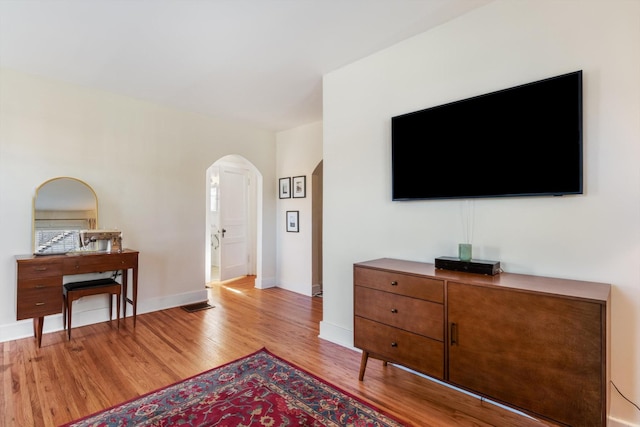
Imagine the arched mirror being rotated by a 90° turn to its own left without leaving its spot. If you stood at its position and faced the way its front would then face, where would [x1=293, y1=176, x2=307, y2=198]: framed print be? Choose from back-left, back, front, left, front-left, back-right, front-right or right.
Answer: front

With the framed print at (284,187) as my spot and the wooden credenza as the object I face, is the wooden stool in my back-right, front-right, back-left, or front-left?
front-right

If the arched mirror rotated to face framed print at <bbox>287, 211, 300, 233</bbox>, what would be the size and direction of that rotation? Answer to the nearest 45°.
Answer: approximately 90° to its left

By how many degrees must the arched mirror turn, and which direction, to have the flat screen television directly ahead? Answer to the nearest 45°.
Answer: approximately 45° to its left

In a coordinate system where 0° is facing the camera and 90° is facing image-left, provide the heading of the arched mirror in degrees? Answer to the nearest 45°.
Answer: approximately 0°

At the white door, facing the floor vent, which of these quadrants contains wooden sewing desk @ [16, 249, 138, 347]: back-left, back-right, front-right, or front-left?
front-right

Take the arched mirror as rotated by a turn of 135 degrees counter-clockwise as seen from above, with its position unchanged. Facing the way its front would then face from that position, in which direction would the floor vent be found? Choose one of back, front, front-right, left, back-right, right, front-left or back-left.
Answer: front-right

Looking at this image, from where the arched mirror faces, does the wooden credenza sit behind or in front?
in front

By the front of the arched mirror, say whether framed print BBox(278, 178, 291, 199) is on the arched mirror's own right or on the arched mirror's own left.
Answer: on the arched mirror's own left

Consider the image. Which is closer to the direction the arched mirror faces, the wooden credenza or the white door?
the wooden credenza
